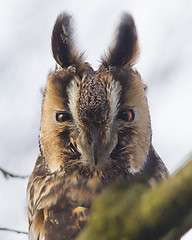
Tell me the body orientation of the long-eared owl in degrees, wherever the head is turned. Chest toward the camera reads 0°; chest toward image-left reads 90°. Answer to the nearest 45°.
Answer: approximately 0°

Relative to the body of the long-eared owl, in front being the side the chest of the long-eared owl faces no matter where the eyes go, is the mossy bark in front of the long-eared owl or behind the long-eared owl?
in front
